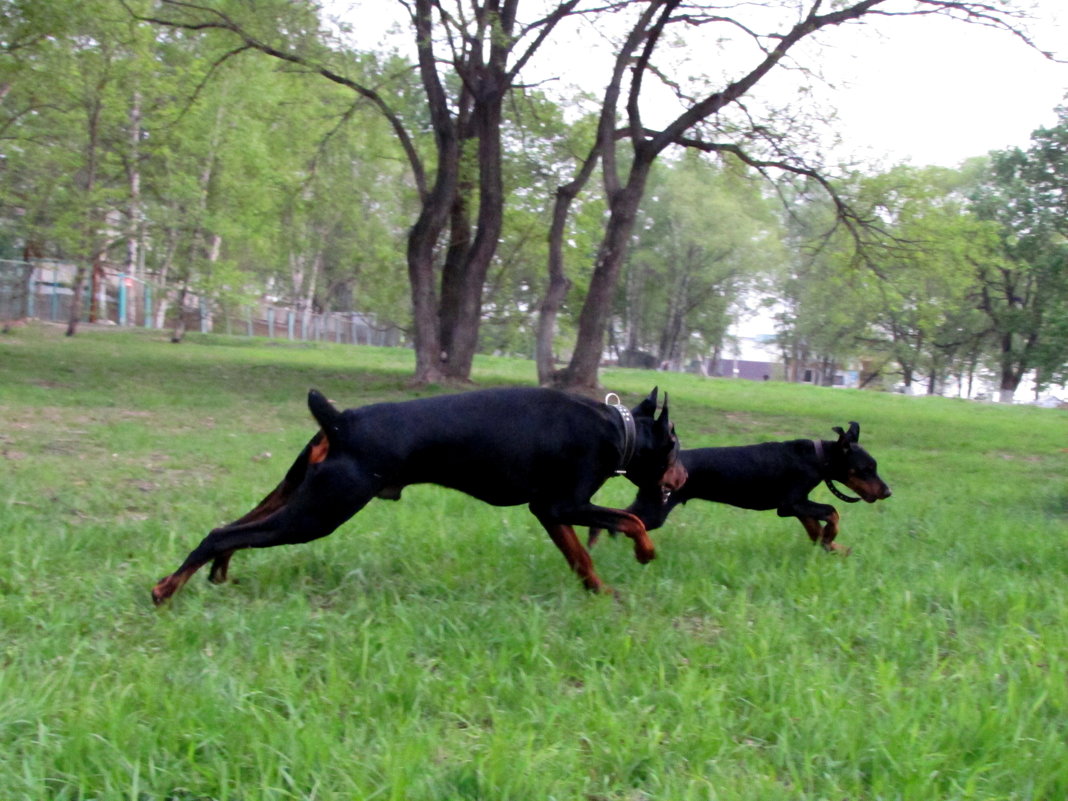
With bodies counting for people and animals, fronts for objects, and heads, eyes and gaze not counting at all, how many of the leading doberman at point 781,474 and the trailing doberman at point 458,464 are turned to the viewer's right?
2

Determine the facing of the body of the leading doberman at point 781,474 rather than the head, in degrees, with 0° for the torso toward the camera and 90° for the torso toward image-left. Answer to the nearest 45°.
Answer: approximately 270°

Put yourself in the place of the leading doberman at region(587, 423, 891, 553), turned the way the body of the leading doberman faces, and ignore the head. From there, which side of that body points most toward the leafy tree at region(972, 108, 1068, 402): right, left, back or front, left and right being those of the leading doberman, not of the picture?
left

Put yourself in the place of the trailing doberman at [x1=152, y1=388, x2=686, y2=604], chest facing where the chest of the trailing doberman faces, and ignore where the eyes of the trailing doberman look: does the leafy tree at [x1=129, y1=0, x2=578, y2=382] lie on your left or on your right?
on your left

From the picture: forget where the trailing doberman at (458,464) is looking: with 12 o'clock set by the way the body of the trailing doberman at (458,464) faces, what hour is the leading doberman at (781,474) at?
the leading doberman at (781,474) is roughly at 11 o'clock from the trailing doberman at (458,464).

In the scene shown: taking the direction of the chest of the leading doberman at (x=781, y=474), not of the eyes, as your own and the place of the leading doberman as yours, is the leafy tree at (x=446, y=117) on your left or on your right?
on your left

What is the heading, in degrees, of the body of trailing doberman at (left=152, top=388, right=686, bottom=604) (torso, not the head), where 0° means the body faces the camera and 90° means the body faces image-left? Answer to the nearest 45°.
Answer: approximately 270°

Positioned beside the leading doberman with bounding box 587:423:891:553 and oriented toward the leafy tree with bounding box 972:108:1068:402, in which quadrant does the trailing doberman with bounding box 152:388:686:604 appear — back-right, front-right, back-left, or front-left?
back-left

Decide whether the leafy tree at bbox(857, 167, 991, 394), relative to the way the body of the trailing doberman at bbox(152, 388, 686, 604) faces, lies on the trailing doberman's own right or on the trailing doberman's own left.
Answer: on the trailing doberman's own left
